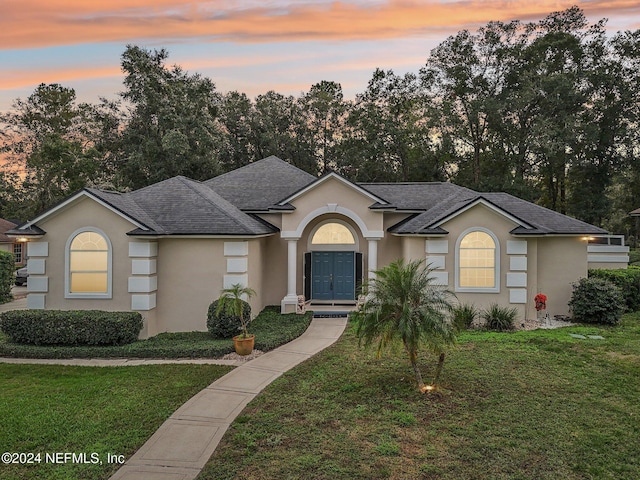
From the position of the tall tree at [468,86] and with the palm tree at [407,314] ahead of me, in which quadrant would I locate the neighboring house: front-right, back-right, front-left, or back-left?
front-right

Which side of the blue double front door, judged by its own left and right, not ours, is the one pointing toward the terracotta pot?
front

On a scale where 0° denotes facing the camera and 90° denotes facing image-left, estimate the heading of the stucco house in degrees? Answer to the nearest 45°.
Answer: approximately 0°

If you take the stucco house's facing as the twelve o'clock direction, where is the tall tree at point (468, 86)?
The tall tree is roughly at 7 o'clock from the stucco house.

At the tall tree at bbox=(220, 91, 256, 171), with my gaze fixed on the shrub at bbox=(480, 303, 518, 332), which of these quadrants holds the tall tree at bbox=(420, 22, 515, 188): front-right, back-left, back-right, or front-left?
front-left

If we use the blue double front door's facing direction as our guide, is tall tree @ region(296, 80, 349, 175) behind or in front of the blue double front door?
behind

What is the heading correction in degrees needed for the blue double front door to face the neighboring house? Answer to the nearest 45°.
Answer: approximately 135° to its right

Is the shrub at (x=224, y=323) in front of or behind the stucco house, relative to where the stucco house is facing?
in front

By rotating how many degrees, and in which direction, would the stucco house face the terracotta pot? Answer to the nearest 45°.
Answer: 0° — it already faces it

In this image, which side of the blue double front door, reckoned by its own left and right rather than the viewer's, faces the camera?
front

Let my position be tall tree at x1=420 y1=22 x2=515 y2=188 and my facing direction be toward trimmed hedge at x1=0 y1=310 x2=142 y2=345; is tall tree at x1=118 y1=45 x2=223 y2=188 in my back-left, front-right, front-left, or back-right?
front-right

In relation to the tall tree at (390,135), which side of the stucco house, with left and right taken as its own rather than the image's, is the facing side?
back

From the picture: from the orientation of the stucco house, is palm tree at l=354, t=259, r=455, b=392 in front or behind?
in front
